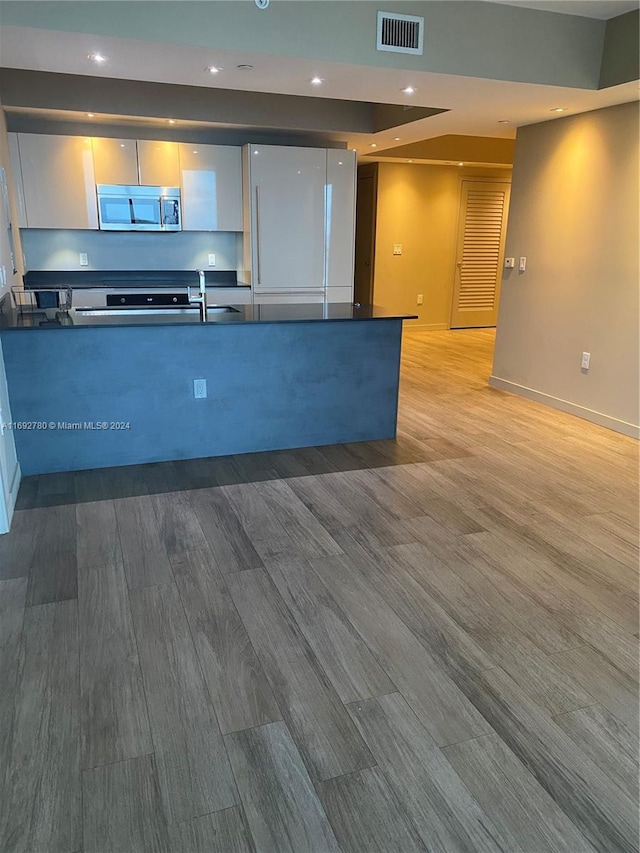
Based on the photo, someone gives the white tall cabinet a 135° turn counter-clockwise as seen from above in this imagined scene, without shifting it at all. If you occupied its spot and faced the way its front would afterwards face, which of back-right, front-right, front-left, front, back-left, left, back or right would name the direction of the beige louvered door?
front

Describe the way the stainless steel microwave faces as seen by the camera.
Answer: facing the viewer

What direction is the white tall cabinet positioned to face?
toward the camera

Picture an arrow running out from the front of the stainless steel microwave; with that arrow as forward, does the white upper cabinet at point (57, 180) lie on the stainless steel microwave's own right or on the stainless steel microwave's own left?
on the stainless steel microwave's own right

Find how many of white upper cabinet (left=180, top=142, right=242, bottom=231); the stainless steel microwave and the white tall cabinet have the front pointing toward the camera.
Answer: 3

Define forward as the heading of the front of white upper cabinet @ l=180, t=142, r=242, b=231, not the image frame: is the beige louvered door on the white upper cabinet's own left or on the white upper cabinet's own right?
on the white upper cabinet's own left

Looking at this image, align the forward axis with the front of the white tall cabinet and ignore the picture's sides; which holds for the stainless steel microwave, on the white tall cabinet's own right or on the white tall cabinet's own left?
on the white tall cabinet's own right

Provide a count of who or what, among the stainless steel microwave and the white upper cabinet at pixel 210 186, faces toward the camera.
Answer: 2

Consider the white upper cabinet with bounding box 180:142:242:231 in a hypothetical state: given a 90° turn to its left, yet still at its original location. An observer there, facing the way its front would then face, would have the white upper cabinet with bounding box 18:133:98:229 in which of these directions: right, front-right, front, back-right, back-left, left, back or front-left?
back

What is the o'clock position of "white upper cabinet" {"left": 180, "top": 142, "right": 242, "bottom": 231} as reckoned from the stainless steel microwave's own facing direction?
The white upper cabinet is roughly at 9 o'clock from the stainless steel microwave.

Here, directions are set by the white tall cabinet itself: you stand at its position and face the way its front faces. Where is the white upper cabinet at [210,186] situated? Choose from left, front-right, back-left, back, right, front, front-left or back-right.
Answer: right

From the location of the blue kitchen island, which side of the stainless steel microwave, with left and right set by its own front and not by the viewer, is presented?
front

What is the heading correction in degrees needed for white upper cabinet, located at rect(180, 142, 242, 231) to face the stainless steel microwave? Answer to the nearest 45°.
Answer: approximately 90° to its right

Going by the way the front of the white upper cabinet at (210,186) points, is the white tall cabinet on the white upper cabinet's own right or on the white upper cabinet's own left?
on the white upper cabinet's own left
